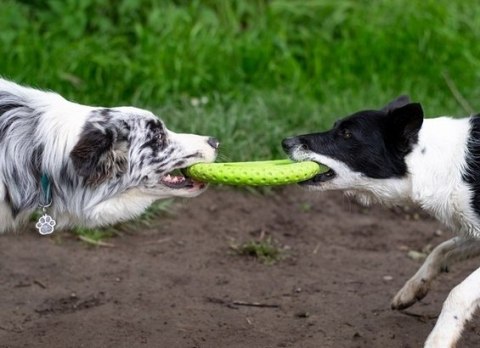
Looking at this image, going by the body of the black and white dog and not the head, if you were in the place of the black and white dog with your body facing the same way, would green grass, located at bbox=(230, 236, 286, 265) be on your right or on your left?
on your right

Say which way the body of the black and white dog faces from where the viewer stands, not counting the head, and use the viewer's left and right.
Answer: facing to the left of the viewer
